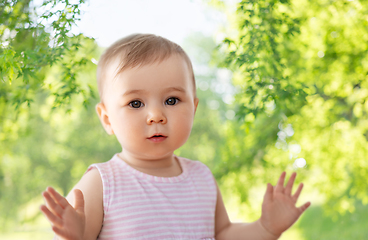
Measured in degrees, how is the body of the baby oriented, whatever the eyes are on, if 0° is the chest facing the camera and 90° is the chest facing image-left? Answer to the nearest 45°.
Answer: approximately 0°
